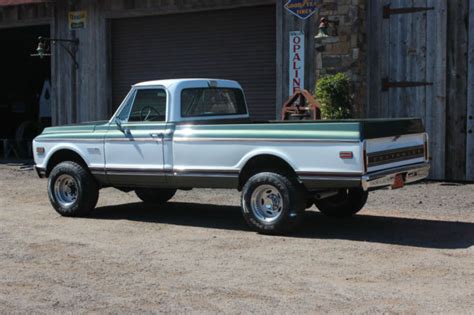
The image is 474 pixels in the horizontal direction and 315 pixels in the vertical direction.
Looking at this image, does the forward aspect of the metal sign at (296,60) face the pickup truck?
yes

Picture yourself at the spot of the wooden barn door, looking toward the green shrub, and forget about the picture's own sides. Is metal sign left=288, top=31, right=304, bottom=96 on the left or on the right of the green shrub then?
right

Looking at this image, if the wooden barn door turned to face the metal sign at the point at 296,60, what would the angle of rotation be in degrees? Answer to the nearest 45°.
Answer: approximately 90° to its right

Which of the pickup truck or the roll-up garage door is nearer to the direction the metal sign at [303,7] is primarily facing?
the pickup truck

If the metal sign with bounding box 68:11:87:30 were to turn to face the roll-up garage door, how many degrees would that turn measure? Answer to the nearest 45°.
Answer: approximately 45° to its left

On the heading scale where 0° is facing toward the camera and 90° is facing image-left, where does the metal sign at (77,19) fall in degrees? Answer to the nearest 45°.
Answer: approximately 0°

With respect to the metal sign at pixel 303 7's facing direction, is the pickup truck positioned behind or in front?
in front

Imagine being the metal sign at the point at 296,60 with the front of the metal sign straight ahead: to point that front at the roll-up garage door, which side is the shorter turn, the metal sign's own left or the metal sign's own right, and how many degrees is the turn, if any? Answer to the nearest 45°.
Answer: approximately 135° to the metal sign's own right
